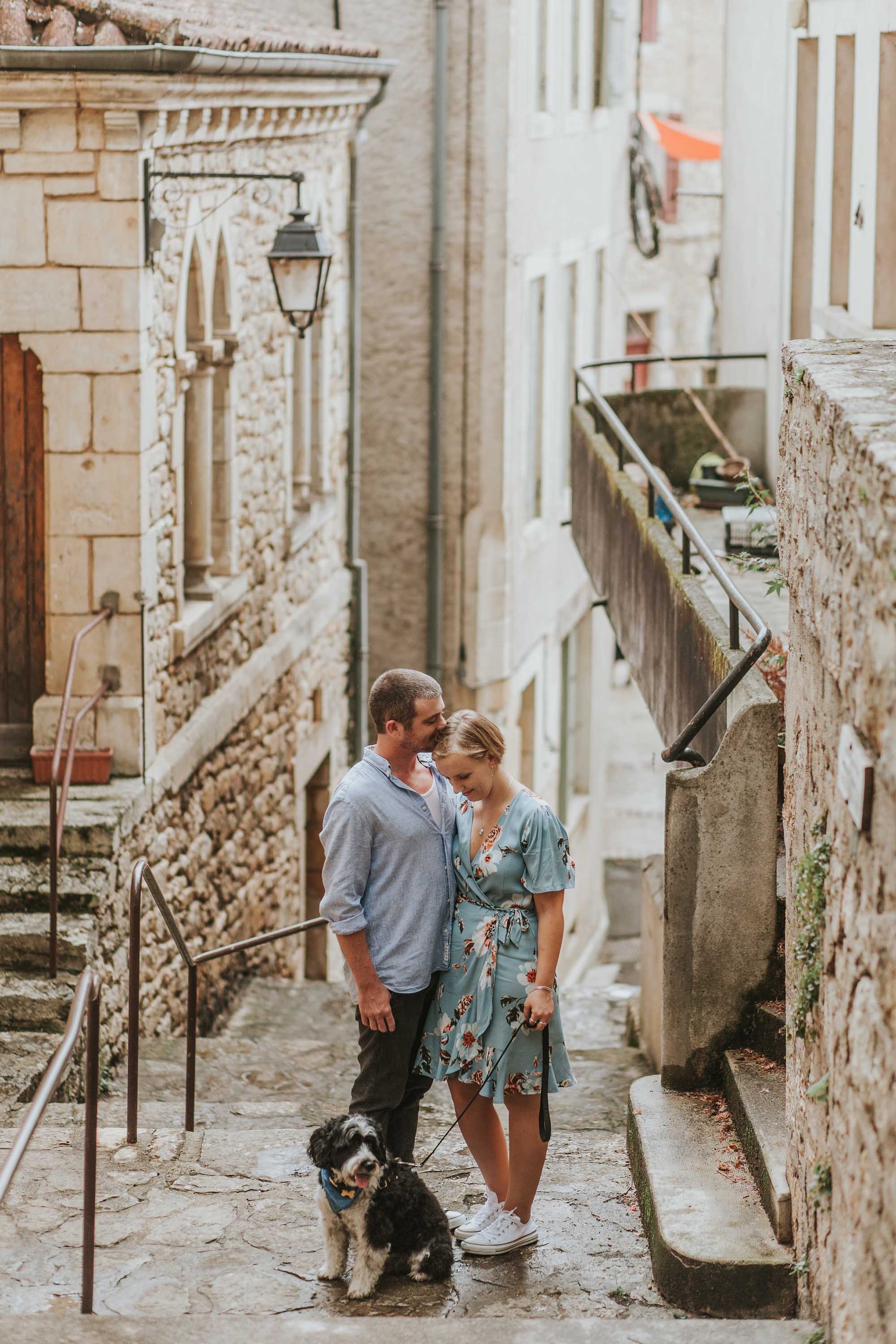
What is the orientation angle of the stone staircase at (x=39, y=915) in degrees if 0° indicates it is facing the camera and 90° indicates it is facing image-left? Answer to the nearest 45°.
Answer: approximately 0°

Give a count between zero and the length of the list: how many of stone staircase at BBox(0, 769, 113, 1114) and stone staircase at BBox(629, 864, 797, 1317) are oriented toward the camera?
1

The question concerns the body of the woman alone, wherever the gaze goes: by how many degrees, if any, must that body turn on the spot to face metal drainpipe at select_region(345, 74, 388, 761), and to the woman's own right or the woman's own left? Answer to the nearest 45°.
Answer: approximately 135° to the woman's own right

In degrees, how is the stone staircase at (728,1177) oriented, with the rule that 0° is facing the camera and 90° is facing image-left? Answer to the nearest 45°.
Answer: approximately 90°

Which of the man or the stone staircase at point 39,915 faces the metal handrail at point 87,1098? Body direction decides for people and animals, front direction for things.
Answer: the stone staircase

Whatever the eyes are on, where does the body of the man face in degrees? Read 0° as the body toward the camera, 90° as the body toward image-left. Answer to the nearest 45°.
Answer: approximately 315°

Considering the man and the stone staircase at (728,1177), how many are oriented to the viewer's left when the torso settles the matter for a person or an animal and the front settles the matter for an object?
1

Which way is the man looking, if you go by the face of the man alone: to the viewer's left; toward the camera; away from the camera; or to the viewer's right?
to the viewer's right

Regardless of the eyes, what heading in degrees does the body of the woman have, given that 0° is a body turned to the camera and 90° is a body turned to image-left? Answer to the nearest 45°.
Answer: approximately 45°
